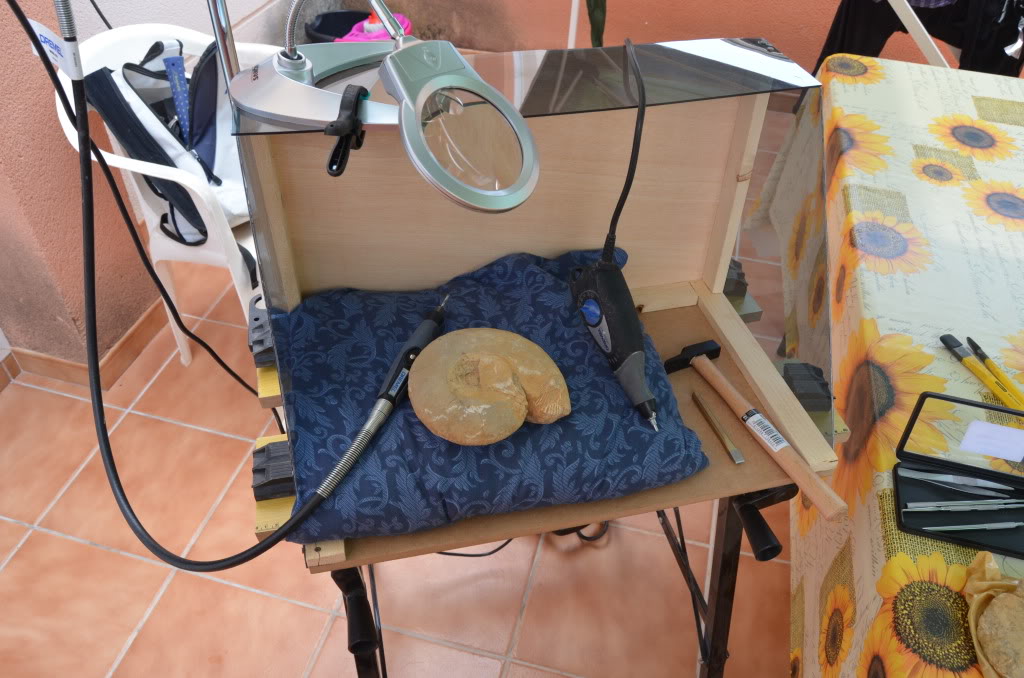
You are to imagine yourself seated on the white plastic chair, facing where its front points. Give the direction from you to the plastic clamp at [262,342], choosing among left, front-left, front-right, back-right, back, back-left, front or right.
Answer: front-right

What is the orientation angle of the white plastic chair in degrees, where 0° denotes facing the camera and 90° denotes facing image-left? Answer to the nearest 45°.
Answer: approximately 315°

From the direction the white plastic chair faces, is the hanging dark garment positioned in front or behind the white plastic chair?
in front

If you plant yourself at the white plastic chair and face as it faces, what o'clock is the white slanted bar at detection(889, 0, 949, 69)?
The white slanted bar is roughly at 11 o'clock from the white plastic chair.

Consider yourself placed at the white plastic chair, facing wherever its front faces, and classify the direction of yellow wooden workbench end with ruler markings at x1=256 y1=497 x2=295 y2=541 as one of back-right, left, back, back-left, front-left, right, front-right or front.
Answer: front-right

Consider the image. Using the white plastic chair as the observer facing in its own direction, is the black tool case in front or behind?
in front

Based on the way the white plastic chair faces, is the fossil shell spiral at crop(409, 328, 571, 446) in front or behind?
in front
